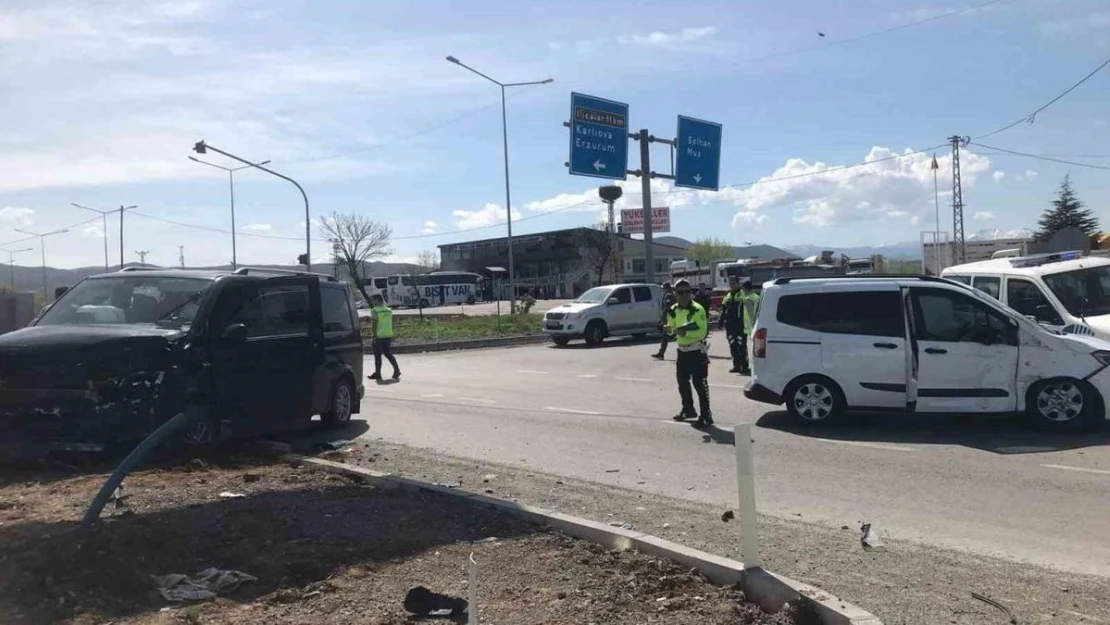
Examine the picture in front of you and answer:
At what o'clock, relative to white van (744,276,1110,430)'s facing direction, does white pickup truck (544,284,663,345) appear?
white pickup truck (544,284,663,345) is roughly at 8 o'clock from white van (744,276,1110,430).

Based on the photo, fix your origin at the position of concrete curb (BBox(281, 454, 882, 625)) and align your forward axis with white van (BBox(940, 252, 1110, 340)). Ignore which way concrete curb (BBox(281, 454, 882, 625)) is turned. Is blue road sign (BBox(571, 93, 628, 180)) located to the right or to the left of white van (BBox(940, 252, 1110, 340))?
left

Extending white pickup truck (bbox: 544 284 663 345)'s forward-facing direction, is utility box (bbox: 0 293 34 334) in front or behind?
in front

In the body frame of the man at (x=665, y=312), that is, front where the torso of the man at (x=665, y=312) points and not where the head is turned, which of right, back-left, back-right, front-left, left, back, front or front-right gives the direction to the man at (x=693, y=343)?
left

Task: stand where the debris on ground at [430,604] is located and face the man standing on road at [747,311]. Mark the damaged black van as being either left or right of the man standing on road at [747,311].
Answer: left

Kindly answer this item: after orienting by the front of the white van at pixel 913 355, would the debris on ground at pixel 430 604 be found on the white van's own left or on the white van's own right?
on the white van's own right

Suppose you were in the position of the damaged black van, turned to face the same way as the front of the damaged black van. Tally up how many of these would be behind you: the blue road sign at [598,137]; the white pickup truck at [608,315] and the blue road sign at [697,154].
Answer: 3

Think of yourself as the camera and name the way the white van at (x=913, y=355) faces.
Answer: facing to the right of the viewer

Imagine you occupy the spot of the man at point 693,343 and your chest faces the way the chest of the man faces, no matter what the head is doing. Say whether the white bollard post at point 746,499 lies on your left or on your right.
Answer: on your left

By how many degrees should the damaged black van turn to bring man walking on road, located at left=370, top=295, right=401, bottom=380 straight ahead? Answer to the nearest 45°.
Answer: approximately 180°
